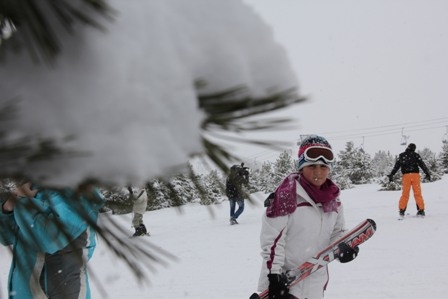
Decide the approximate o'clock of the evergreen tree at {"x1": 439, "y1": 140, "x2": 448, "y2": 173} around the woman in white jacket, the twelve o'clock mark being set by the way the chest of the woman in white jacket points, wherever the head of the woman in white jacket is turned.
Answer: The evergreen tree is roughly at 8 o'clock from the woman in white jacket.

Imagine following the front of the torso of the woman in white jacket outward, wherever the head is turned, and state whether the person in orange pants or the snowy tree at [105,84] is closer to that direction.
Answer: the snowy tree

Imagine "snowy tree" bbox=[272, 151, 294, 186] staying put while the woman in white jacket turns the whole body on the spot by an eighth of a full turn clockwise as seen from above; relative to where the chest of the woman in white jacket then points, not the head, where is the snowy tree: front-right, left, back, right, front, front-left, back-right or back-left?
back

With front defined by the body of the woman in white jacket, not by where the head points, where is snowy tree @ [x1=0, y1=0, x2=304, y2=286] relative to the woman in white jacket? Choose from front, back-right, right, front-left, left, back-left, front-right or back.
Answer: front-right

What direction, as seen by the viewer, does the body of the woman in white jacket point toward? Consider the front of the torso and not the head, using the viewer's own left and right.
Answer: facing the viewer and to the right of the viewer

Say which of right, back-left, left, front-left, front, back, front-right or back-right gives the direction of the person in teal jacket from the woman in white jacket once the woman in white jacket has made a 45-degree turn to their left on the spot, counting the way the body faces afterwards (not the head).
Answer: right

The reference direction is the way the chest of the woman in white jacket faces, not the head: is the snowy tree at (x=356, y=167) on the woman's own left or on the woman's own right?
on the woman's own left

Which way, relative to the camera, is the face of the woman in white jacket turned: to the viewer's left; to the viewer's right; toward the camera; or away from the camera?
toward the camera
